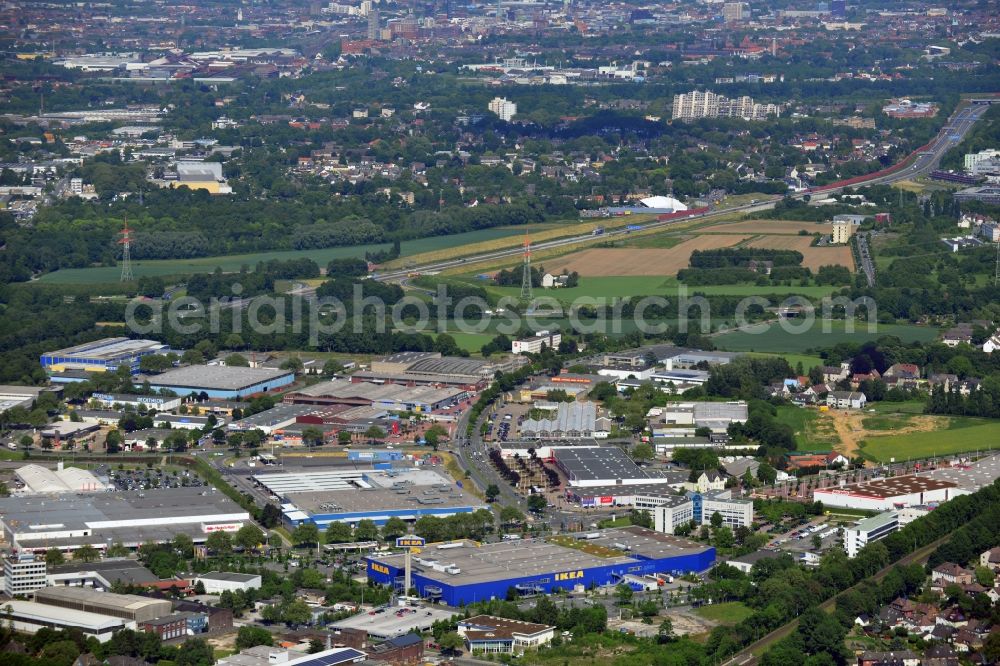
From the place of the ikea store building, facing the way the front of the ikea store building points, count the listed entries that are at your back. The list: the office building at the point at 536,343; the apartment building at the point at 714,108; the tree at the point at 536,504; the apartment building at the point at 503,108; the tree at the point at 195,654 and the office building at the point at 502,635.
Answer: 4

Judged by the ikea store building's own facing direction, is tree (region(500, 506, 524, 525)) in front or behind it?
behind

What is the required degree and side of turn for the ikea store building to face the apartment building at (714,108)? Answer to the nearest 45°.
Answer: approximately 180°

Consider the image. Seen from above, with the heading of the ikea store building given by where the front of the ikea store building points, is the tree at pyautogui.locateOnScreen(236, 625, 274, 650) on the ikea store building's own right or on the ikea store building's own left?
on the ikea store building's own right

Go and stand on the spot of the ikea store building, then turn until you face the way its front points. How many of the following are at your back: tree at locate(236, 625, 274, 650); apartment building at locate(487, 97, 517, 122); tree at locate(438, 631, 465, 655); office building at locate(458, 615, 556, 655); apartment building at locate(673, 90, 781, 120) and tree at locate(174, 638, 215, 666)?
2

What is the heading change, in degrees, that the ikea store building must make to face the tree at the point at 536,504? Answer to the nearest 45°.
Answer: approximately 180°

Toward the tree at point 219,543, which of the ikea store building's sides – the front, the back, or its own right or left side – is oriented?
right

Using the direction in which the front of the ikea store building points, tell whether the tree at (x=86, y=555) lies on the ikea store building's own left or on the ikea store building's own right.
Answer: on the ikea store building's own right

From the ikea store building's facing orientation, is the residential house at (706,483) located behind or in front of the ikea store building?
behind

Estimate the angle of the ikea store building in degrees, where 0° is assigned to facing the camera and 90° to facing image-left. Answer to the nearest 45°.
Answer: approximately 0°

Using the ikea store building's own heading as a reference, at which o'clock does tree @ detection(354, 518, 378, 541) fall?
The tree is roughly at 4 o'clock from the ikea store building.

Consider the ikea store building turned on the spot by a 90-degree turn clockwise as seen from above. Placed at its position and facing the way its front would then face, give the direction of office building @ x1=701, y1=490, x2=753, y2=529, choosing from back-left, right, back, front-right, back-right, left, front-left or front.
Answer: back-right

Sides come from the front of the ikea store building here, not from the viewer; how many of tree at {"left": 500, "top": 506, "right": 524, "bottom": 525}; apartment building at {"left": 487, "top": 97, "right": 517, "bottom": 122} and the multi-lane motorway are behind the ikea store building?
3
